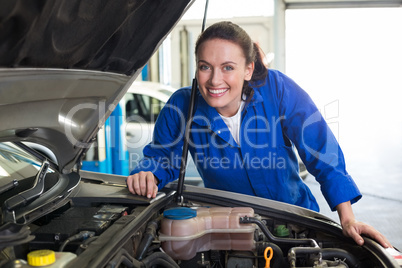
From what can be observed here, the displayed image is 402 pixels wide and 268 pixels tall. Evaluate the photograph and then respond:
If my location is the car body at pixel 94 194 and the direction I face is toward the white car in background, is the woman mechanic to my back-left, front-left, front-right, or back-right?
front-right

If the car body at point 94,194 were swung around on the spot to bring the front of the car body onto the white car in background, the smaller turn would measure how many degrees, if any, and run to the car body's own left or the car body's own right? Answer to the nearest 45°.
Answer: approximately 135° to the car body's own left

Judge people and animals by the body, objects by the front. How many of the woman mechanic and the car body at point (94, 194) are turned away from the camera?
0

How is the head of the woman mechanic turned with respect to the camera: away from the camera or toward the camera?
toward the camera

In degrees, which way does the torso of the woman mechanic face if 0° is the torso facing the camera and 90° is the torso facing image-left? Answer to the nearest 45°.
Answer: approximately 45°

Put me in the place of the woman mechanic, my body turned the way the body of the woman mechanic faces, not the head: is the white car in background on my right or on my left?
on my right

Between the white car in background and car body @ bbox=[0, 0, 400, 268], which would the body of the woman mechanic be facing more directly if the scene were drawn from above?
the car body

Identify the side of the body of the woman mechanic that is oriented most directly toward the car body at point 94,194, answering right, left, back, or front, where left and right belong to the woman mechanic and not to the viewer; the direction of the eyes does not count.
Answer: front

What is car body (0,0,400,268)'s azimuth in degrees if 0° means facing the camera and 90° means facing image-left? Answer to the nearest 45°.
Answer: approximately 315°
